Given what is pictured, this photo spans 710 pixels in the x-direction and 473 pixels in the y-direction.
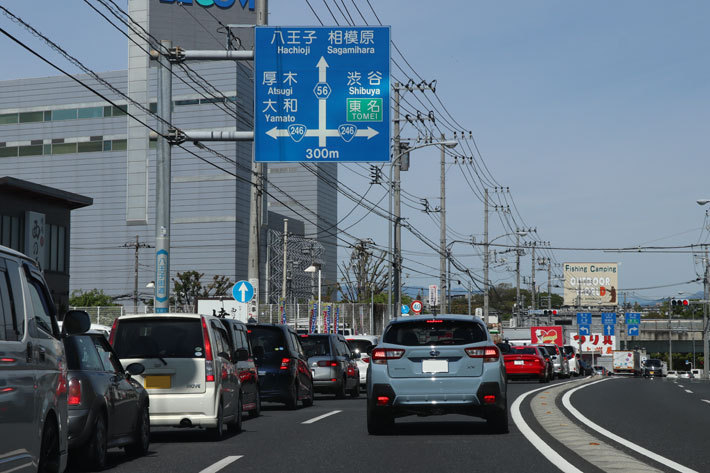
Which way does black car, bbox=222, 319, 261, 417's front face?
away from the camera

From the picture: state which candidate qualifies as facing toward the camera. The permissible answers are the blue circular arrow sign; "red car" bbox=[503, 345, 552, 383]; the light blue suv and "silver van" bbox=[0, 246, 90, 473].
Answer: the blue circular arrow sign

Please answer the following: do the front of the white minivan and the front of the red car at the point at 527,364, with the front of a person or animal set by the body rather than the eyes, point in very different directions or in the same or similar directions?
same or similar directions

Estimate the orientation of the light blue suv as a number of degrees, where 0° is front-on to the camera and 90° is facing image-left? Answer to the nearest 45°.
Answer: approximately 180°

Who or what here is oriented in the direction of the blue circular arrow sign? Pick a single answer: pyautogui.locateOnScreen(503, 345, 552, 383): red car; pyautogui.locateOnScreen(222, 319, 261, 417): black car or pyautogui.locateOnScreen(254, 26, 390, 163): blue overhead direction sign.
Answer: the black car

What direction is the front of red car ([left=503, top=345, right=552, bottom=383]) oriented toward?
away from the camera

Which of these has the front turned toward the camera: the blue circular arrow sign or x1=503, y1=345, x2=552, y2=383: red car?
the blue circular arrow sign

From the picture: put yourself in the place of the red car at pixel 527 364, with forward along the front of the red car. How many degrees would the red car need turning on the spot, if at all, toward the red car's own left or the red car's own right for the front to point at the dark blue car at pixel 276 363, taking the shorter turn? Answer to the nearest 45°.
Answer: approximately 180°

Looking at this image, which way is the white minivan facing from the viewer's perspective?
away from the camera

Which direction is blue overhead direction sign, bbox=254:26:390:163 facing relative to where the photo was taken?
toward the camera

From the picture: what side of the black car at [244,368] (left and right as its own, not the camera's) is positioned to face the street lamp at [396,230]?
front

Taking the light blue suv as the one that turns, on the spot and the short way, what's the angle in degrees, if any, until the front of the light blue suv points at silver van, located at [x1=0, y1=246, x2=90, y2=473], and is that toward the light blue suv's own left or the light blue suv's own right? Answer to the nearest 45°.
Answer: approximately 135° to the light blue suv's own left

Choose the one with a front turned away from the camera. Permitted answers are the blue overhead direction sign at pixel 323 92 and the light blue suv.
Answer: the light blue suv

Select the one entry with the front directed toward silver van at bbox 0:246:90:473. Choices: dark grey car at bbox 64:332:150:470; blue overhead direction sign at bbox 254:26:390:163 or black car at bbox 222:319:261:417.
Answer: the blue overhead direction sign

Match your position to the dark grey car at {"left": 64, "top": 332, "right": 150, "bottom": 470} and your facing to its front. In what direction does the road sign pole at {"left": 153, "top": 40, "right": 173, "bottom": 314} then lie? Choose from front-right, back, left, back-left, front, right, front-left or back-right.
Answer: front-left

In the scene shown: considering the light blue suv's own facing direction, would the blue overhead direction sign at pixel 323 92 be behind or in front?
in front

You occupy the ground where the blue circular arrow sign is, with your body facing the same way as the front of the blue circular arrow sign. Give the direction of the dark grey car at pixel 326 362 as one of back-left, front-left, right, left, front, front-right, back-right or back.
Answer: front-left

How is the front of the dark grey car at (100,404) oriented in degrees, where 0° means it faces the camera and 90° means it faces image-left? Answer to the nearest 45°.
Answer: approximately 225°

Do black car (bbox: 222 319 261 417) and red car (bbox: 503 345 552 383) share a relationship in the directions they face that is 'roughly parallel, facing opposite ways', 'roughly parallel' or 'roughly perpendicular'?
roughly parallel

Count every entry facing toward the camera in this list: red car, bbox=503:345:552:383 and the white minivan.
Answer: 0

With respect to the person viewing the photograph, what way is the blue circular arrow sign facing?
facing the viewer

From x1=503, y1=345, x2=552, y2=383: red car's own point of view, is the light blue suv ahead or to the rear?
to the rear
